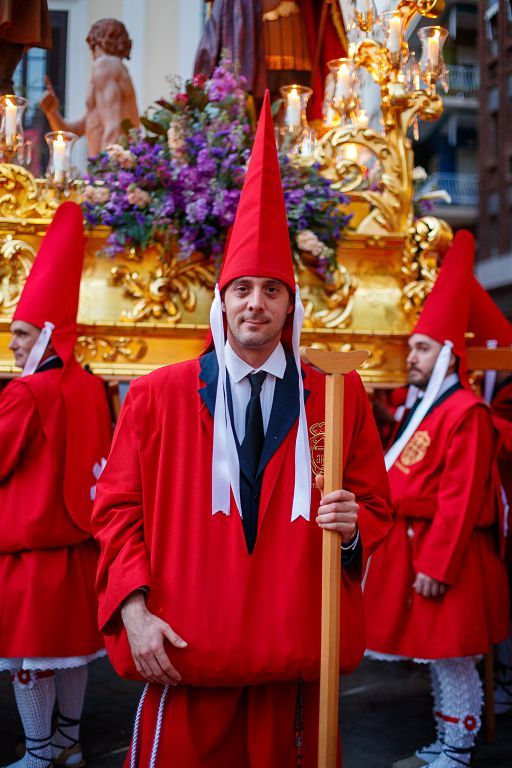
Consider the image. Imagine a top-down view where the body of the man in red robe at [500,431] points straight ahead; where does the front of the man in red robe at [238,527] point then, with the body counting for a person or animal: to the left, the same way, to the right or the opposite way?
to the left

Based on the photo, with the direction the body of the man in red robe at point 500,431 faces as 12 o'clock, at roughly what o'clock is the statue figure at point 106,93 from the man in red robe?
The statue figure is roughly at 1 o'clock from the man in red robe.

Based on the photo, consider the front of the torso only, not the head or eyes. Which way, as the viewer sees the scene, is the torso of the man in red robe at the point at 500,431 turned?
to the viewer's left

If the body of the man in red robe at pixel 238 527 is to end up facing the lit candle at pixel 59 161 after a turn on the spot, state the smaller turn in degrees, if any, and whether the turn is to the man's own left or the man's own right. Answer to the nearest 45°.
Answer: approximately 180°

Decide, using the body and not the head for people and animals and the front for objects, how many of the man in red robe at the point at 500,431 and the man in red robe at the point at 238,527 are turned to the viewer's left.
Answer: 1

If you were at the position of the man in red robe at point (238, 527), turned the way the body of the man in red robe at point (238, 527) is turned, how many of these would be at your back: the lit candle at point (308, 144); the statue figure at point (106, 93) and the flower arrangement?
3

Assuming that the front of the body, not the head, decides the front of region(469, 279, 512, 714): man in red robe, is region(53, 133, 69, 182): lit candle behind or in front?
in front

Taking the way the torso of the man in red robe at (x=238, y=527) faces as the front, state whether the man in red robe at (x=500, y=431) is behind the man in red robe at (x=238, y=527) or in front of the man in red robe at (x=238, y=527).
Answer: behind

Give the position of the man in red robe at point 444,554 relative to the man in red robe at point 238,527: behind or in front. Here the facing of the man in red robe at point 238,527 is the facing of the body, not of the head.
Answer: behind

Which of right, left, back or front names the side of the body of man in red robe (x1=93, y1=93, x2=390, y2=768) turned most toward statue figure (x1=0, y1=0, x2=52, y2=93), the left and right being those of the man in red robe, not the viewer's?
back
